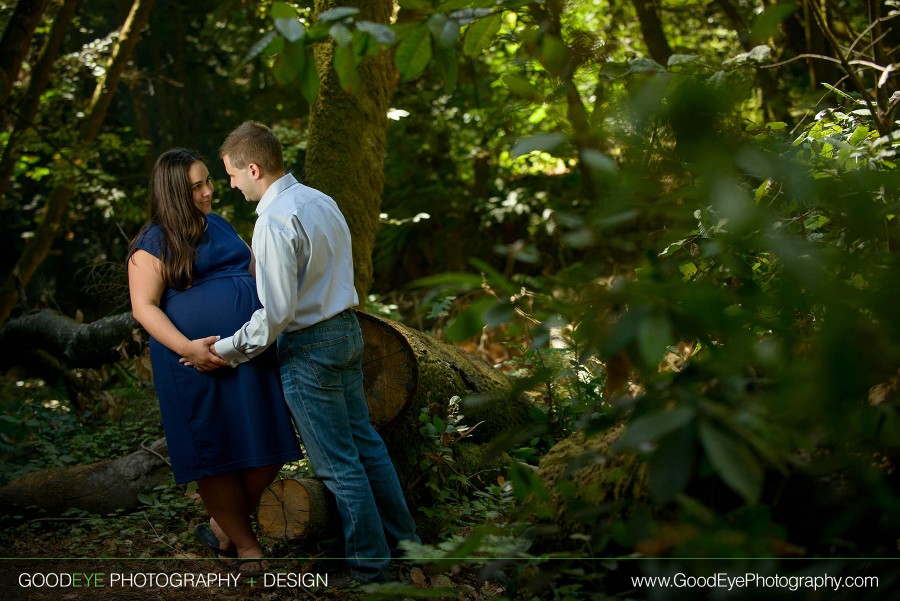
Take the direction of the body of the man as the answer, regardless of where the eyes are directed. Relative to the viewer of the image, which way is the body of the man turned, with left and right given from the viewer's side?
facing away from the viewer and to the left of the viewer

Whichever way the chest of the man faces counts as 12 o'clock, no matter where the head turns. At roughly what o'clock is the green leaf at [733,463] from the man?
The green leaf is roughly at 7 o'clock from the man.

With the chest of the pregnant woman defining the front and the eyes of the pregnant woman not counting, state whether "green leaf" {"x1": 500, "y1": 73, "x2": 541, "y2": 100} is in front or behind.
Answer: in front

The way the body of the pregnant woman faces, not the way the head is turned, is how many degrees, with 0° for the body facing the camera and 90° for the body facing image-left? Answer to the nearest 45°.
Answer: approximately 315°

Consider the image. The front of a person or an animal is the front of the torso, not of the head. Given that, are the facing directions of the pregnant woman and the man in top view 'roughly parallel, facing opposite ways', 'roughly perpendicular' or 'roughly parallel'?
roughly parallel, facing opposite ways

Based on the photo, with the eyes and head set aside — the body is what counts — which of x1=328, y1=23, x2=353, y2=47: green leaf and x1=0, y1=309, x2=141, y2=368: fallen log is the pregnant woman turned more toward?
the green leaf

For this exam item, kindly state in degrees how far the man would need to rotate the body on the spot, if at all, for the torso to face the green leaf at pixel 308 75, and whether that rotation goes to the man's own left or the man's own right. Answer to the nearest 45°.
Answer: approximately 135° to the man's own left

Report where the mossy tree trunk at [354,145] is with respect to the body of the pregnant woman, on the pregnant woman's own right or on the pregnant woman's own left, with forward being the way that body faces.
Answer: on the pregnant woman's own left

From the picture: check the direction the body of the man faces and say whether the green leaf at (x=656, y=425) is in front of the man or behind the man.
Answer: behind

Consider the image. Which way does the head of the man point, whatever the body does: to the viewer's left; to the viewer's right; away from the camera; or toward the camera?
to the viewer's left

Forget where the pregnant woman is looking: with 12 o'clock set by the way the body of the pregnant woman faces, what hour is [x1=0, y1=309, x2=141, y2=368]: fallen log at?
The fallen log is roughly at 7 o'clock from the pregnant woman.

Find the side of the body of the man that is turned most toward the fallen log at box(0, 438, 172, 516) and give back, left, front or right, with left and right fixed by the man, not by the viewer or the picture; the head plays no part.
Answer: front
